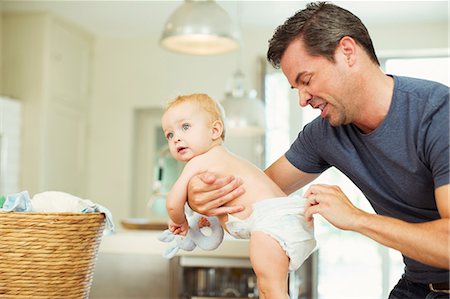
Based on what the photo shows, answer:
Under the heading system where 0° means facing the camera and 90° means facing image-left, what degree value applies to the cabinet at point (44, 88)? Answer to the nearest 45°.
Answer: approximately 315°

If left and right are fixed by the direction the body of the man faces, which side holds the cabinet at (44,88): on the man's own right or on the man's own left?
on the man's own right

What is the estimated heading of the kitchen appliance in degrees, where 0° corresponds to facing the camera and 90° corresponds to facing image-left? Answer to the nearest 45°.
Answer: approximately 0°

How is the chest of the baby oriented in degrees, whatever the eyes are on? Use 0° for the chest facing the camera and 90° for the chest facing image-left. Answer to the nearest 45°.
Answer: approximately 90°
